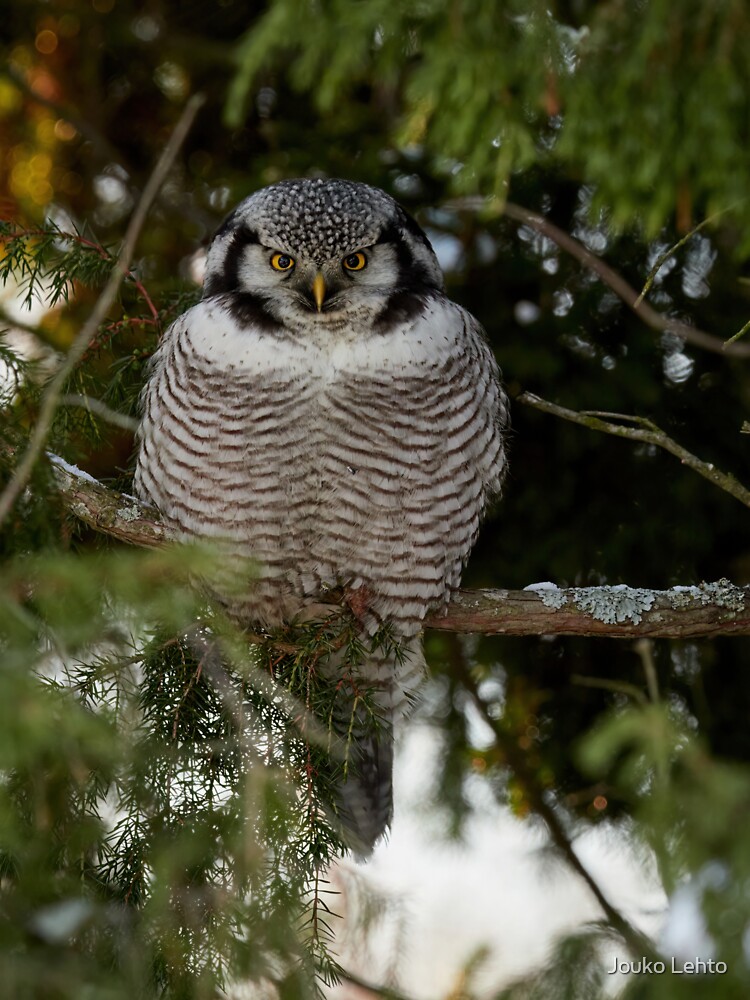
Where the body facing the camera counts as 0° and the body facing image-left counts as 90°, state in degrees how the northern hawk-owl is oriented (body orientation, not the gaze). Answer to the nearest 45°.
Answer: approximately 0°
